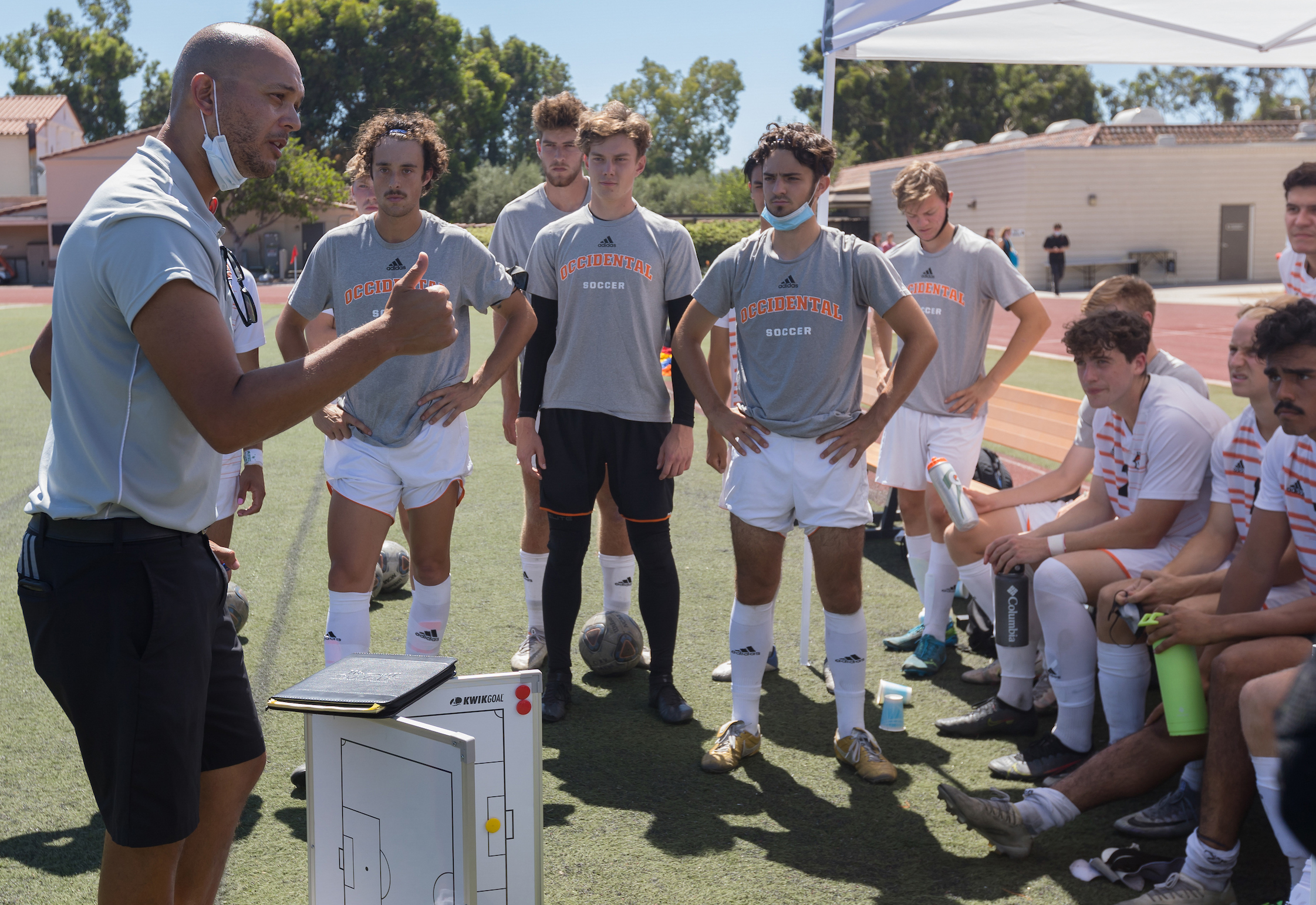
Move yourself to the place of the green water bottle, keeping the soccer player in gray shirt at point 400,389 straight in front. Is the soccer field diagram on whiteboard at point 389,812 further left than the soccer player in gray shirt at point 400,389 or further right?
left

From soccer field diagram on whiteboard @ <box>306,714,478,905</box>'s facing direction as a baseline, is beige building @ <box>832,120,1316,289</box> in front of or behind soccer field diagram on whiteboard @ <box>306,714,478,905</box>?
behind

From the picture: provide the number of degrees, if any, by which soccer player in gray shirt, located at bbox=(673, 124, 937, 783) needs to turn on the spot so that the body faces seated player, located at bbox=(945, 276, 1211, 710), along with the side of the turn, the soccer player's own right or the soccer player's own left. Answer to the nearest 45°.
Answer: approximately 135° to the soccer player's own left

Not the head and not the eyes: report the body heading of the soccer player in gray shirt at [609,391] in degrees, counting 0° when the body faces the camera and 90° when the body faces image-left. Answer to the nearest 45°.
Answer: approximately 0°

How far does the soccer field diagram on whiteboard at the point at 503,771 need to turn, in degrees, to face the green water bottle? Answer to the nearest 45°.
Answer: approximately 90° to its left

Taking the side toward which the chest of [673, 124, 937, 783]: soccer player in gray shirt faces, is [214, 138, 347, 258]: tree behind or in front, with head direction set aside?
behind

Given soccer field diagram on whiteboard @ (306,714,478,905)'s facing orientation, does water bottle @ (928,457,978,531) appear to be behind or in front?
behind
